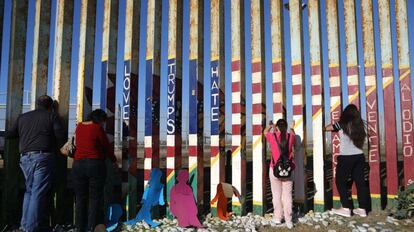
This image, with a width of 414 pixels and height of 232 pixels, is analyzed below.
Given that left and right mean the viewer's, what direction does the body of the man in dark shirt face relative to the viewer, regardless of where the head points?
facing away from the viewer

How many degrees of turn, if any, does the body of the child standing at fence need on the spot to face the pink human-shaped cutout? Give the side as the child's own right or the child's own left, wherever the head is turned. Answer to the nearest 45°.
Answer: approximately 90° to the child's own left

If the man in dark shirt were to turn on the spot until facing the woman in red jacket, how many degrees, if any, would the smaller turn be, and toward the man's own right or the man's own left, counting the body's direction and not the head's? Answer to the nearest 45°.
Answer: approximately 90° to the man's own right

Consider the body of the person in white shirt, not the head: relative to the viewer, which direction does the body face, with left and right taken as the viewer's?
facing away from the viewer and to the left of the viewer

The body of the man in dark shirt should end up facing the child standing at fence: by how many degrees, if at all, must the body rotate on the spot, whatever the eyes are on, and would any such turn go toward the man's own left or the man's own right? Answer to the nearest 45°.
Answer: approximately 90° to the man's own right

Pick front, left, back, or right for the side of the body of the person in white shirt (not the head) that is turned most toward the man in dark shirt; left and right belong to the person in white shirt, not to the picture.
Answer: left

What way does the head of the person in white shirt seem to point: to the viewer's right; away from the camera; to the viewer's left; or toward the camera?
away from the camera

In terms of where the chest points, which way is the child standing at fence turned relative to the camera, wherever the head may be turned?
away from the camera

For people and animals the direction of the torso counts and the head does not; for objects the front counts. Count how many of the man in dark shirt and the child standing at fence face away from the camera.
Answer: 2
